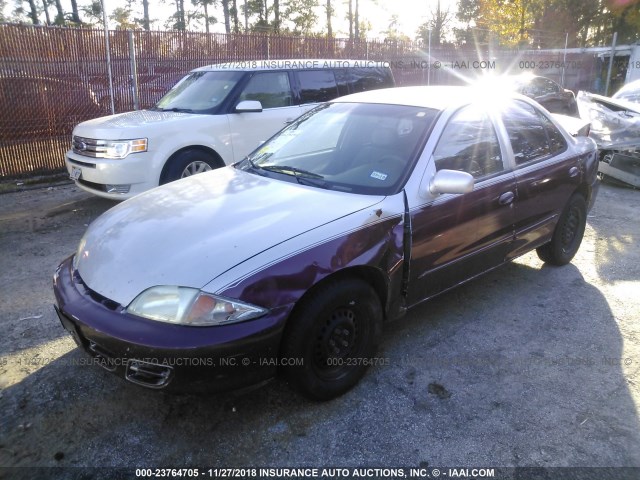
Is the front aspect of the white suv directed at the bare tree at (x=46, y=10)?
no

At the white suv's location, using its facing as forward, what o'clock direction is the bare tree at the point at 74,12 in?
The bare tree is roughly at 4 o'clock from the white suv.

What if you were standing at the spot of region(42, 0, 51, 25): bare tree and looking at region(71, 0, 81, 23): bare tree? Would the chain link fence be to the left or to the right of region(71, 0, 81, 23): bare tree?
right

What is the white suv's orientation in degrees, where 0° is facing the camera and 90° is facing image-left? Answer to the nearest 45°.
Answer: approximately 45°

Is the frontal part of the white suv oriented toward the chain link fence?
no

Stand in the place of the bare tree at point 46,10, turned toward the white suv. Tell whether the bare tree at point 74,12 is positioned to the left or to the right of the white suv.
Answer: left
